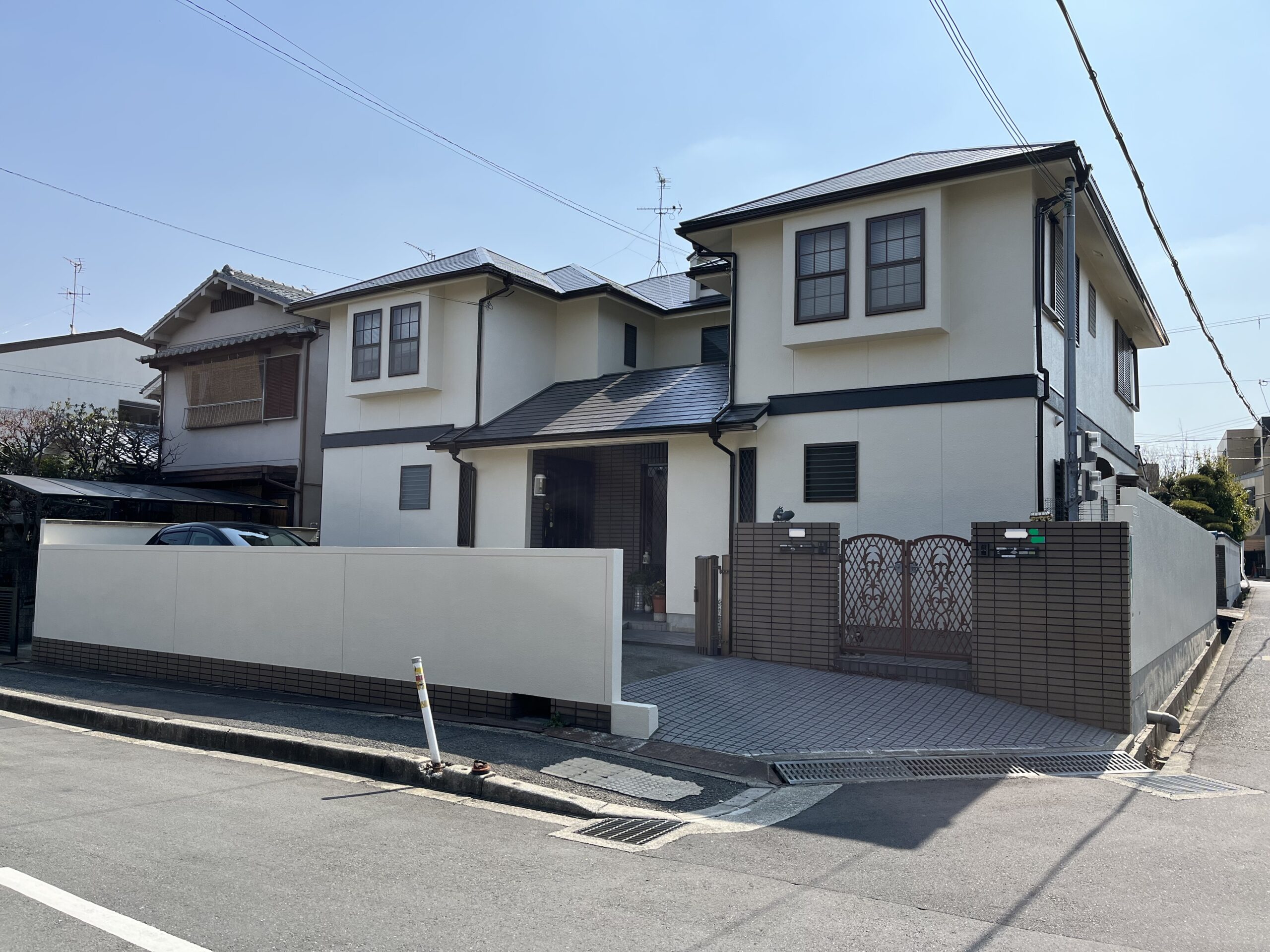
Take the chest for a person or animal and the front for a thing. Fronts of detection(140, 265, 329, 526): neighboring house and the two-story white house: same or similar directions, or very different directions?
same or similar directions

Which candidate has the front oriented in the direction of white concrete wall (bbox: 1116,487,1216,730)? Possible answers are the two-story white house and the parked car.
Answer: the parked car

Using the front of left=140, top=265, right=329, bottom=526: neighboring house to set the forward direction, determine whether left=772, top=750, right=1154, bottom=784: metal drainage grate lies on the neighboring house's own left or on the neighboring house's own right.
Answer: on the neighboring house's own left

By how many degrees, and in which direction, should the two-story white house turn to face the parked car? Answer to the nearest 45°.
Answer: approximately 45° to its right

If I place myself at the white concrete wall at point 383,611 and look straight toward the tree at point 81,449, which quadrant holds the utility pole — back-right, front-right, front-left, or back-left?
back-right

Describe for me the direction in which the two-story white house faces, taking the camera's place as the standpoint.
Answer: facing the viewer and to the left of the viewer

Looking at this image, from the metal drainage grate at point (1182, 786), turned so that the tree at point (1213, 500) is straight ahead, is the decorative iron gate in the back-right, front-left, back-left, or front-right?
front-left

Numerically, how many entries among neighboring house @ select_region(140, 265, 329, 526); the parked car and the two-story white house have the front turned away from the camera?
0

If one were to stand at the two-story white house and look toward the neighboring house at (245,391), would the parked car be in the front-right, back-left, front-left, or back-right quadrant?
front-left

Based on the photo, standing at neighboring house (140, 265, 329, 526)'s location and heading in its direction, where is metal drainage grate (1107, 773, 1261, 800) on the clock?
The metal drainage grate is roughly at 10 o'clock from the neighboring house.

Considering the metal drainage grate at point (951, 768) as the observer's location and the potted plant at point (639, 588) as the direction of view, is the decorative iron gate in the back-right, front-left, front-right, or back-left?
front-right

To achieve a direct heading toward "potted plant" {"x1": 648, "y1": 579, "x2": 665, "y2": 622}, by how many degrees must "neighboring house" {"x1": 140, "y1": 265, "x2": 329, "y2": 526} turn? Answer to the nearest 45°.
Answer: approximately 90° to its left

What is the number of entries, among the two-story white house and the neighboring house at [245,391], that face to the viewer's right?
0

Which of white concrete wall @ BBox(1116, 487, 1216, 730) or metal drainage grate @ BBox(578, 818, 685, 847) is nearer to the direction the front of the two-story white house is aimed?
the metal drainage grate

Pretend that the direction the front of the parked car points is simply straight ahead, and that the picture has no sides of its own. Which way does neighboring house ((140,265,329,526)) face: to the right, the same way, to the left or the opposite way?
to the right

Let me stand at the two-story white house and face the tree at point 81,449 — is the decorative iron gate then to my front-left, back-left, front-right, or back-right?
back-left
